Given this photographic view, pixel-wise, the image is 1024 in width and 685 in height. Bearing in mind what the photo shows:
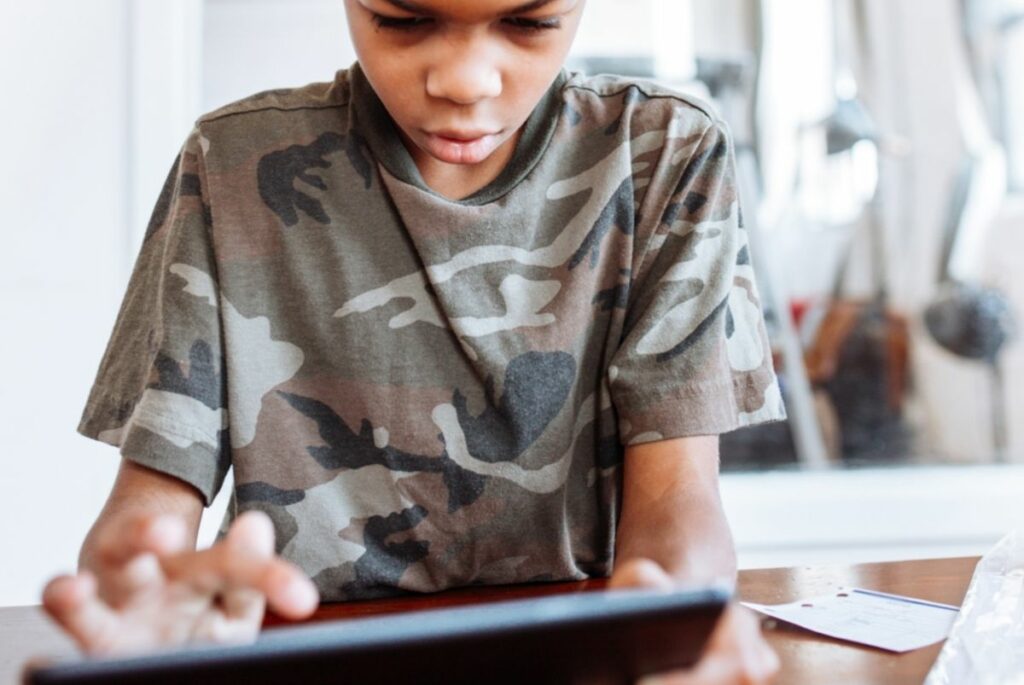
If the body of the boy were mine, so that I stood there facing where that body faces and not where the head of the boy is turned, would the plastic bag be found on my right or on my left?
on my left

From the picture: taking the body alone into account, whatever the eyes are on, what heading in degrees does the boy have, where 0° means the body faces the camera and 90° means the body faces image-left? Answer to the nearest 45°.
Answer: approximately 0°

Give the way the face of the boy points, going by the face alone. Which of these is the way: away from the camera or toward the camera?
toward the camera
